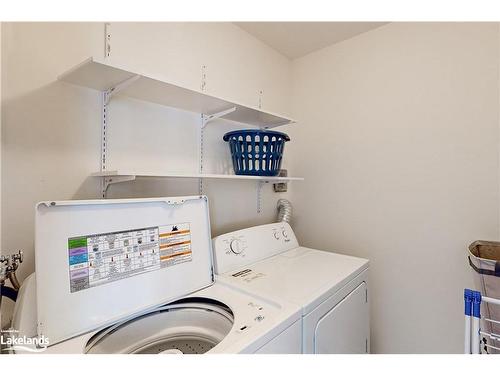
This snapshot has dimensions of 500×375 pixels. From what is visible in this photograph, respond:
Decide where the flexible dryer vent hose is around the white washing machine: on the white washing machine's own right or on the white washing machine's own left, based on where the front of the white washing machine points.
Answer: on the white washing machine's own left

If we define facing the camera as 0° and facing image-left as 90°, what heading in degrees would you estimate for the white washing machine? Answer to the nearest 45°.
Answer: approximately 315°

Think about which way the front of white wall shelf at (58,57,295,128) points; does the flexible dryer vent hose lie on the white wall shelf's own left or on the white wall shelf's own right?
on the white wall shelf's own left

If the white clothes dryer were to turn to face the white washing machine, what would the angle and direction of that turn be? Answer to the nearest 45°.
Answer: approximately 90° to its right

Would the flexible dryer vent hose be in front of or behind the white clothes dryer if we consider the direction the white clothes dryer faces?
behind
